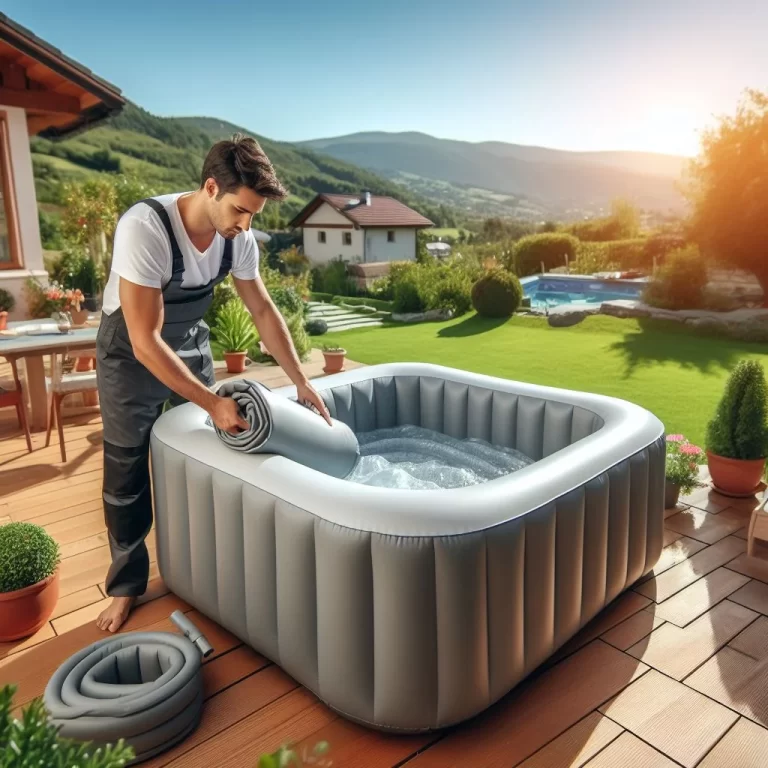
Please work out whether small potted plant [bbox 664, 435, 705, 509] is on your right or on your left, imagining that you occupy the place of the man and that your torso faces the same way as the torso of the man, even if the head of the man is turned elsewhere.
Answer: on your left

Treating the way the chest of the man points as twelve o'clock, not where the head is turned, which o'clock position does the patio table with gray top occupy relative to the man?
The patio table with gray top is roughly at 7 o'clock from the man.

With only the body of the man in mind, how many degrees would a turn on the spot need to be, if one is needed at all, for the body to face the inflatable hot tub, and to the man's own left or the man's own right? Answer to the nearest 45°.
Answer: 0° — they already face it

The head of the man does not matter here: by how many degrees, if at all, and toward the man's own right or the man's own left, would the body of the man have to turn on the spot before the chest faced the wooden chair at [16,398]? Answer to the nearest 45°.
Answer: approximately 180°

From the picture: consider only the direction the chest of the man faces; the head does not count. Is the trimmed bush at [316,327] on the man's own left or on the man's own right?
on the man's own left

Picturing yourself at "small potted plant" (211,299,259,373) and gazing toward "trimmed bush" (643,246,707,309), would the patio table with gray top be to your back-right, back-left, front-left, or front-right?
back-right

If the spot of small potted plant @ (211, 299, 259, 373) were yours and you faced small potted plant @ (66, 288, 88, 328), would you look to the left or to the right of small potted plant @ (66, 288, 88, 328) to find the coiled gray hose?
left

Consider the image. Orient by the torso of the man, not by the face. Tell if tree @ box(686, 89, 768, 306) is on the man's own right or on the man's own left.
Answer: on the man's own left

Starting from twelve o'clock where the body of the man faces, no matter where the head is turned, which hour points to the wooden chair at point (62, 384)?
The wooden chair is roughly at 7 o'clock from the man.

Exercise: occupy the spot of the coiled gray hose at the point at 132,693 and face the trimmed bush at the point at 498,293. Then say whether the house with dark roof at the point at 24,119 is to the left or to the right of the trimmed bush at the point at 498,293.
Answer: left

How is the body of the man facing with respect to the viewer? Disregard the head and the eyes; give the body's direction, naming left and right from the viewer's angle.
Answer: facing the viewer and to the right of the viewer

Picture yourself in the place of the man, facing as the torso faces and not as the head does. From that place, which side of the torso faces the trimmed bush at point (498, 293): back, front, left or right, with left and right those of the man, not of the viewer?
left

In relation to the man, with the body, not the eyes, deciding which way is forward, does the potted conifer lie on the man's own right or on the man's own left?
on the man's own left
